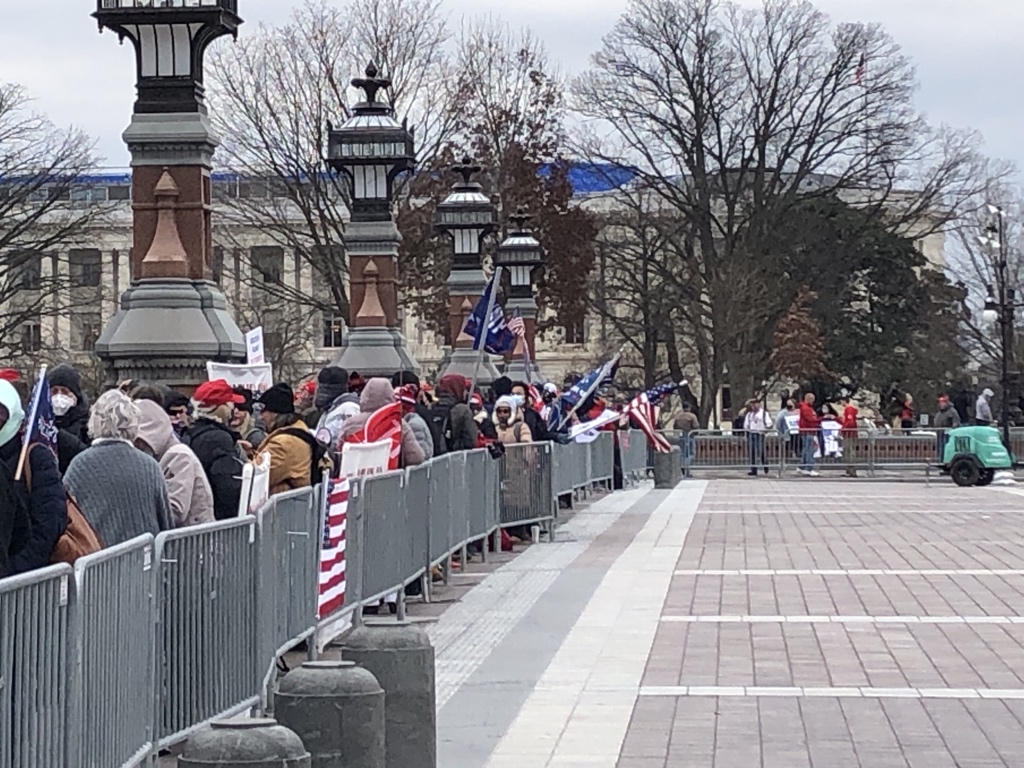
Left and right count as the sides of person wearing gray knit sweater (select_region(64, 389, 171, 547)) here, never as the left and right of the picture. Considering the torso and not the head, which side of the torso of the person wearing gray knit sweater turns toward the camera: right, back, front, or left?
back

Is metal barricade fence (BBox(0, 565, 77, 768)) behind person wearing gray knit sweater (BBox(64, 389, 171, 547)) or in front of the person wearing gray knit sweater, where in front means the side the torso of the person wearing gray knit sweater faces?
behind

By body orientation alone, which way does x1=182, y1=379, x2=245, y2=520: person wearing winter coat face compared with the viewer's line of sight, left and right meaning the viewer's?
facing to the right of the viewer

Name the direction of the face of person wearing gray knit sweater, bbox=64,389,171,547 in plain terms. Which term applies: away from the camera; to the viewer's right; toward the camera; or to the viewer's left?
away from the camera

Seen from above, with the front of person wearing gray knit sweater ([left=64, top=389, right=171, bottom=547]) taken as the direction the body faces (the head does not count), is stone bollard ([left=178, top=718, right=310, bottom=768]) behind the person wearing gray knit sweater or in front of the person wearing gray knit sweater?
behind

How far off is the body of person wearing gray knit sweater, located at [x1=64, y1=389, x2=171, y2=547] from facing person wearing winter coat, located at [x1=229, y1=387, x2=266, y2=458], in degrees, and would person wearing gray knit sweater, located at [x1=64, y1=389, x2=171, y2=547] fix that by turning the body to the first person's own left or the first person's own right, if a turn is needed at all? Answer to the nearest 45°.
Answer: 0° — they already face them
